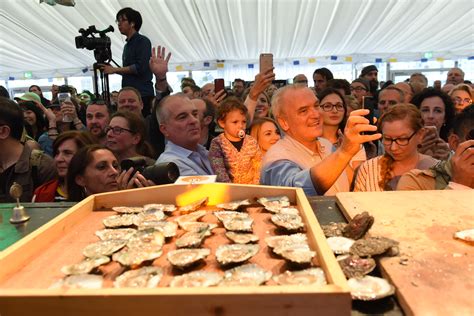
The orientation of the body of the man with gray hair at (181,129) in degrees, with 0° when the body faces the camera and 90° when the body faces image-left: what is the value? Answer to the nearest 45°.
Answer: approximately 315°

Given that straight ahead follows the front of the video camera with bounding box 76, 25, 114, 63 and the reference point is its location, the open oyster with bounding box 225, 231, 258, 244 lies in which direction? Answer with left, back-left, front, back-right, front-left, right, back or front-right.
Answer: left

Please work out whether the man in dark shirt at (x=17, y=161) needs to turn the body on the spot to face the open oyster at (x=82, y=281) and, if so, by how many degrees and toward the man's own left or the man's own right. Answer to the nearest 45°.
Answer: approximately 45° to the man's own left

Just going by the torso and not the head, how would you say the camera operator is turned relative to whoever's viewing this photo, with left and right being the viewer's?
facing to the left of the viewer

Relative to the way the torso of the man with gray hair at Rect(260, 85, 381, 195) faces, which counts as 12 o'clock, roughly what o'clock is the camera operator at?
The camera operator is roughly at 6 o'clock from the man with gray hair.

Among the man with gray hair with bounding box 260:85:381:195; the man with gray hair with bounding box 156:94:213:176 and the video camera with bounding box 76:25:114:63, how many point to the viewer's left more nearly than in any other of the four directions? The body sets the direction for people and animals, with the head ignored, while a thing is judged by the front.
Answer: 1

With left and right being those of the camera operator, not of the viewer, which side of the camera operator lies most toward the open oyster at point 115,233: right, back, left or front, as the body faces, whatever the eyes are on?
left

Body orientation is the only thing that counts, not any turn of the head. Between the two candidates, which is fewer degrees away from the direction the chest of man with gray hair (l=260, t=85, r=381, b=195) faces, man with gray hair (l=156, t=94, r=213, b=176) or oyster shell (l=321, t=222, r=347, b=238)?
the oyster shell

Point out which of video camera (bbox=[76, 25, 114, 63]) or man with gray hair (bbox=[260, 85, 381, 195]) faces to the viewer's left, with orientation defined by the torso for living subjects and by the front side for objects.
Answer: the video camera

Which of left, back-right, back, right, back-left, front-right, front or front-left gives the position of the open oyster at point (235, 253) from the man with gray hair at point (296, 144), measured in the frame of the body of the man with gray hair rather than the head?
front-right

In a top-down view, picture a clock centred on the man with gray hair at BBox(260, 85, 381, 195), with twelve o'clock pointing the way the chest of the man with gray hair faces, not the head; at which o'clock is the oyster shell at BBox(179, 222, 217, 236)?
The oyster shell is roughly at 2 o'clock from the man with gray hair.

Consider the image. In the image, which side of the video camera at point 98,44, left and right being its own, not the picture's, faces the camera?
left
